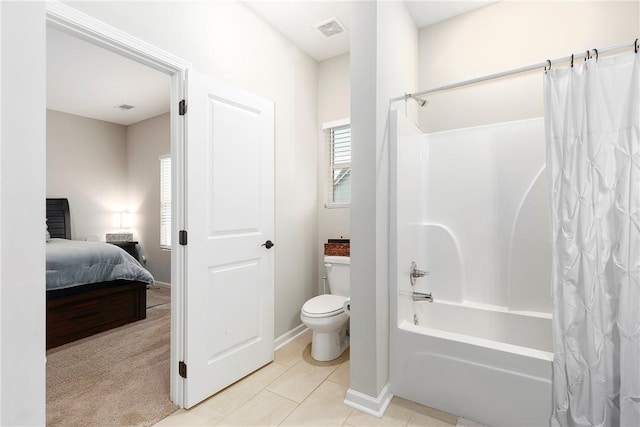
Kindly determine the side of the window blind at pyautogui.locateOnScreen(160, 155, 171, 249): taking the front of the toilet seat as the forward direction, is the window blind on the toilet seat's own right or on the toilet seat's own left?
on the toilet seat's own right

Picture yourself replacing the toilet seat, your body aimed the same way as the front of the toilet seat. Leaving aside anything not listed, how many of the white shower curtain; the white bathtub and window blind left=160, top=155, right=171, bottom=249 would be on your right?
1

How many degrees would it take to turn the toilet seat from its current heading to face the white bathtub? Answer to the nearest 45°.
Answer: approximately 90° to its left

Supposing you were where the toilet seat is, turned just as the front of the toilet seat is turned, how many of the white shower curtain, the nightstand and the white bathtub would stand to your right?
1

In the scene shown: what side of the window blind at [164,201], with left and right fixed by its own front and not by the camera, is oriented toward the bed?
front

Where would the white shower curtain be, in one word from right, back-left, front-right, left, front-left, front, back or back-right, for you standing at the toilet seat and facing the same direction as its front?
left

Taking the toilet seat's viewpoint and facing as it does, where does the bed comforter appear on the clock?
The bed comforter is roughly at 2 o'clock from the toilet seat.

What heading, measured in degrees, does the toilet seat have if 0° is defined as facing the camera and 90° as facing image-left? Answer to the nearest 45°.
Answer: approximately 45°

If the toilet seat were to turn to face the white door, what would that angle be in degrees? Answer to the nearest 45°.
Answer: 0° — it already faces it
